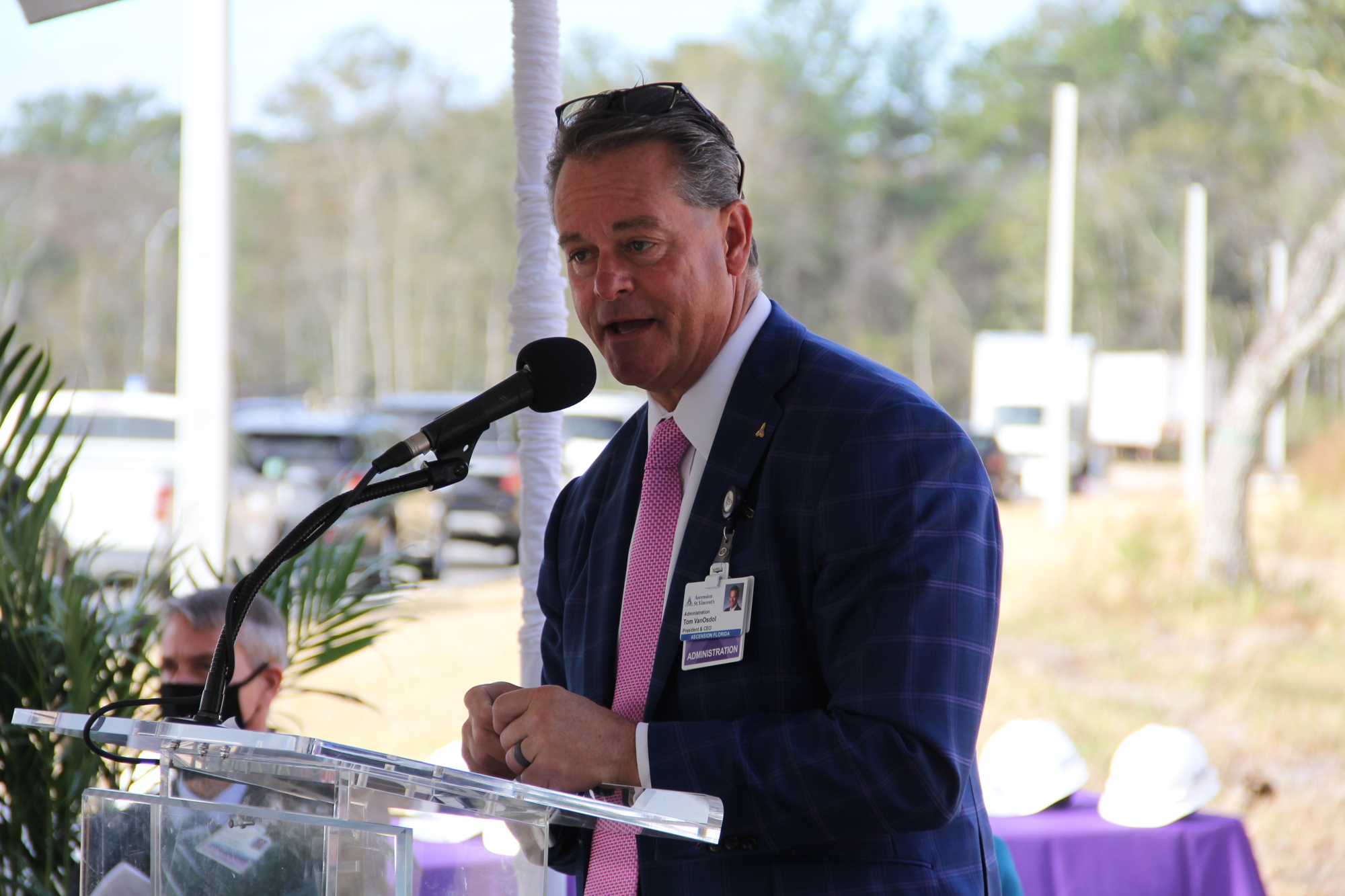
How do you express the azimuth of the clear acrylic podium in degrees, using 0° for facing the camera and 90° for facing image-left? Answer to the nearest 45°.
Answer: approximately 45°

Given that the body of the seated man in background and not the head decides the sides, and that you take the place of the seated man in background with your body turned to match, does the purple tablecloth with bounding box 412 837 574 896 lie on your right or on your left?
on your left

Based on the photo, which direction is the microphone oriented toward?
to the viewer's right

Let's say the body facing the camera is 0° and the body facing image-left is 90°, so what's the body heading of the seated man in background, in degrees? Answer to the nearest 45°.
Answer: approximately 45°

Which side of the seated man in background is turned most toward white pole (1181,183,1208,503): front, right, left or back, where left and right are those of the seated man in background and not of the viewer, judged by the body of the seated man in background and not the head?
back

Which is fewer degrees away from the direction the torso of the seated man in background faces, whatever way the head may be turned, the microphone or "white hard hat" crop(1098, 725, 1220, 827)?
the microphone

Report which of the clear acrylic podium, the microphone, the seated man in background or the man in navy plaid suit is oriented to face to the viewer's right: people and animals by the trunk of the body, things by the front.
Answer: the microphone

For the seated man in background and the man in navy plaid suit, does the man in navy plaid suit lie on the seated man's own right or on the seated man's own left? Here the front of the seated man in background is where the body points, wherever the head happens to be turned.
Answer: on the seated man's own left

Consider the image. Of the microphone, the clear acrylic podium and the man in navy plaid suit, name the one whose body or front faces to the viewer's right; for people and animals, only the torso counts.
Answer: the microphone

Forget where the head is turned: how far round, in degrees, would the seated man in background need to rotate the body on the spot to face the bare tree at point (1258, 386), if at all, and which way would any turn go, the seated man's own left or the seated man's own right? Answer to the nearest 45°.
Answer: approximately 180°

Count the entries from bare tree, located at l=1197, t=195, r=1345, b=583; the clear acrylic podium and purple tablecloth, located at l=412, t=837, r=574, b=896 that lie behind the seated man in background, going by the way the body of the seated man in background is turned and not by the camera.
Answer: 1
